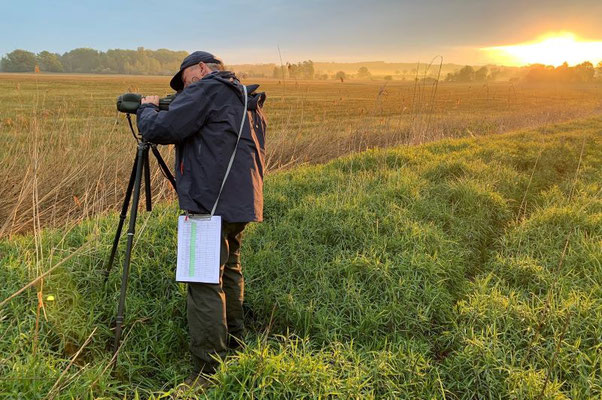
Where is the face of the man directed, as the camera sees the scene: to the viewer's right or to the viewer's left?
to the viewer's left

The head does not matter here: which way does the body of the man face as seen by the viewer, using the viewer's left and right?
facing to the left of the viewer
